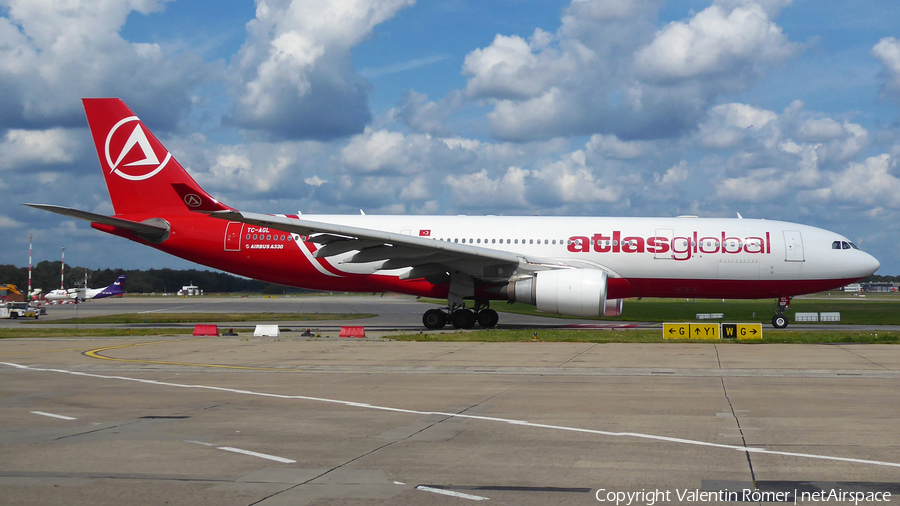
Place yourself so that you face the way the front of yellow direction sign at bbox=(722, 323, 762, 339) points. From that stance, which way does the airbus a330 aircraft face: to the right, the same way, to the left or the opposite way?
to the left

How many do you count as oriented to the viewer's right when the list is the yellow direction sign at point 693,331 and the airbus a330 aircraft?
1

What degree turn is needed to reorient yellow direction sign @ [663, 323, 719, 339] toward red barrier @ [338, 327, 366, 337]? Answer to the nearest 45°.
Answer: approximately 90° to its right

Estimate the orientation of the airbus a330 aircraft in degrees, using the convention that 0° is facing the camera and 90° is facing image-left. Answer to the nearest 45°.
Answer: approximately 270°

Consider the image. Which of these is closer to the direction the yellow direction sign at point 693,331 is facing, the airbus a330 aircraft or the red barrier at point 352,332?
the red barrier

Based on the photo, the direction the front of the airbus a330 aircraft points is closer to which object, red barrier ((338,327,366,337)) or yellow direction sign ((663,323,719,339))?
the yellow direction sign

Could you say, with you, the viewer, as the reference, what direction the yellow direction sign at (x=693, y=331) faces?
facing the viewer

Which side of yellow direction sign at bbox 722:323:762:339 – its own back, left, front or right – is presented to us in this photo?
front

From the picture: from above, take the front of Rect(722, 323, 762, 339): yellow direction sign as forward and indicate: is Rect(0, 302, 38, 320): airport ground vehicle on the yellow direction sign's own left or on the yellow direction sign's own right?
on the yellow direction sign's own right

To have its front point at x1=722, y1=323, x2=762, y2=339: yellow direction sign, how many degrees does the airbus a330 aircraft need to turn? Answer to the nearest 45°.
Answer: approximately 45° to its right
